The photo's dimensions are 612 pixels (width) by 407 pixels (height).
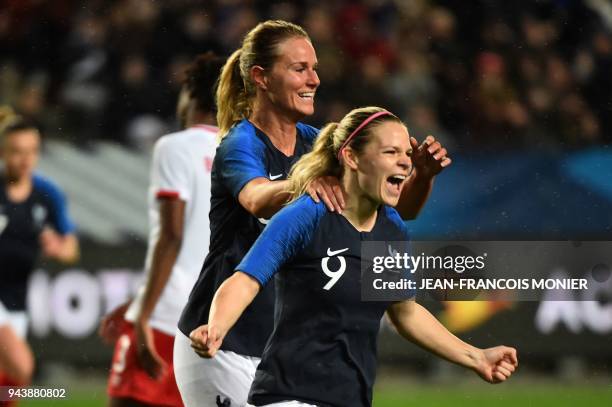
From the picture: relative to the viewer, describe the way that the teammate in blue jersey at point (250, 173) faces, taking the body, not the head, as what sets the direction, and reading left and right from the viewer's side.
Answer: facing the viewer and to the right of the viewer

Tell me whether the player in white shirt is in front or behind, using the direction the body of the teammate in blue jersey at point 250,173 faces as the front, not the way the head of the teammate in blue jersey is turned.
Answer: behind

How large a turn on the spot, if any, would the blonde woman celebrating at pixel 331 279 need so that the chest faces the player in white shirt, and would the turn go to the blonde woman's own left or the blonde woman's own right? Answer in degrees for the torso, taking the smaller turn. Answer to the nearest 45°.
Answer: approximately 180°

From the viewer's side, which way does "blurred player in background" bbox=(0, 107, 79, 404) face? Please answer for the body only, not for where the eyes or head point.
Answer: toward the camera

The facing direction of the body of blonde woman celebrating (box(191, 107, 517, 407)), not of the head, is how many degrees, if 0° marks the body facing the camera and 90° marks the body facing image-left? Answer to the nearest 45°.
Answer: approximately 315°

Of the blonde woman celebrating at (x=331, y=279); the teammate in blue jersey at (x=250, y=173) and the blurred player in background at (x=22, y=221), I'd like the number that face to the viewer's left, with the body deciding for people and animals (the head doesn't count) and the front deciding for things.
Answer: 0

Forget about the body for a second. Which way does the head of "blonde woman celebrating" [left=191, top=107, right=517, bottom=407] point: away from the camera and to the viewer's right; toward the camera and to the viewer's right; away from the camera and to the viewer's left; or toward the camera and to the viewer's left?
toward the camera and to the viewer's right

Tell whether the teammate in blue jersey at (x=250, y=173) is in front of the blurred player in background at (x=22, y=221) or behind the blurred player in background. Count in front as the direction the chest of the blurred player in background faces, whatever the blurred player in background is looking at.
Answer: in front

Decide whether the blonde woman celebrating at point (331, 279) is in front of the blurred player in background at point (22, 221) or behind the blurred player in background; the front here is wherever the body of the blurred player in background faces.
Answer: in front
